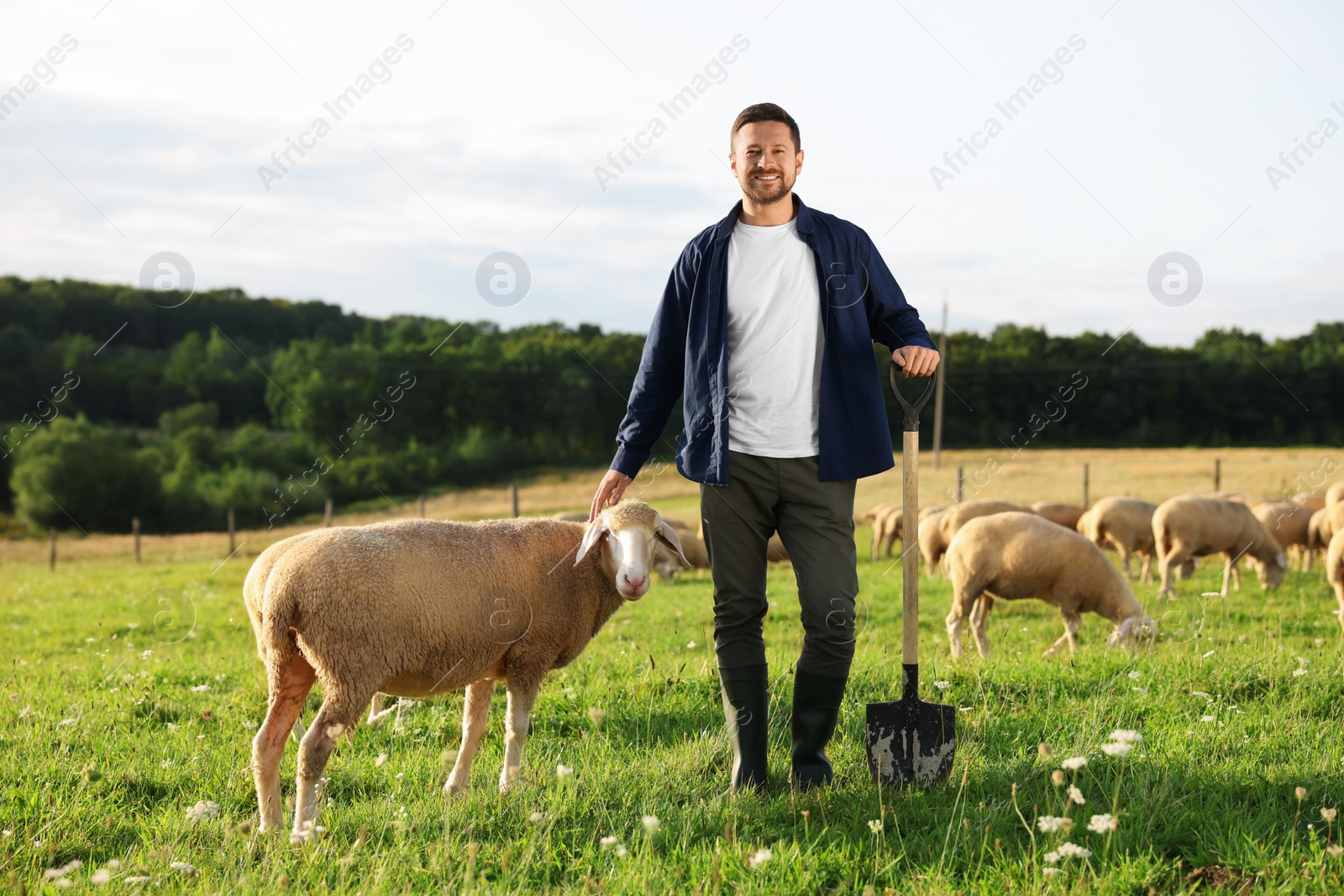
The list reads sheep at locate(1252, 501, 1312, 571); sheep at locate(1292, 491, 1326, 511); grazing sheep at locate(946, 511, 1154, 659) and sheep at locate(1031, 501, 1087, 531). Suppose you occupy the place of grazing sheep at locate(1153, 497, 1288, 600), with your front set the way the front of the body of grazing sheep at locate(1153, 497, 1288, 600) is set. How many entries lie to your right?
1

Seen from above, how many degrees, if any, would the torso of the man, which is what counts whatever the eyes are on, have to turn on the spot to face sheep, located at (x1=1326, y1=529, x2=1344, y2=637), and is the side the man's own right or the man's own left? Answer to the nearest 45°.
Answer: approximately 135° to the man's own left

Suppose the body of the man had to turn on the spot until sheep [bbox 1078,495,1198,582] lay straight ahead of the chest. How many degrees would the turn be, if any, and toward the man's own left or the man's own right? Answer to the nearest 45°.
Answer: approximately 135° to the man's own left

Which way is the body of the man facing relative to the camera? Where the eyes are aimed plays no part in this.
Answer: toward the camera

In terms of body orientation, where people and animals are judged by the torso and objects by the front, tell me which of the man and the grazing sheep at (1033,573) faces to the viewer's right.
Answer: the grazing sheep

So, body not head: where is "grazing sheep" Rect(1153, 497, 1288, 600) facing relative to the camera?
to the viewer's right

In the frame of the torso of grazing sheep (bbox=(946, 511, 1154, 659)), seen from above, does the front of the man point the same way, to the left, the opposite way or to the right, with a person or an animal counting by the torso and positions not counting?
to the right

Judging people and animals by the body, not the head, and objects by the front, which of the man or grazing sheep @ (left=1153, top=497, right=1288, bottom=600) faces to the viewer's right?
the grazing sheep

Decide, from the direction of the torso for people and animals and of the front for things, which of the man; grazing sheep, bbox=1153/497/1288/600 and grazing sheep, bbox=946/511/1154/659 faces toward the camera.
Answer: the man

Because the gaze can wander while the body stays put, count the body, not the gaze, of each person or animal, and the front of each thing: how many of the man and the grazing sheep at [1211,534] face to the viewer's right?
1

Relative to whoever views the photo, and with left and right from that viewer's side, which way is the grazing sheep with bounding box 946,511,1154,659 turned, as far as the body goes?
facing to the right of the viewer

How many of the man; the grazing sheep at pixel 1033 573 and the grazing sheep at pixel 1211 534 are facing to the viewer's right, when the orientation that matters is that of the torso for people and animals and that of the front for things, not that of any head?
2

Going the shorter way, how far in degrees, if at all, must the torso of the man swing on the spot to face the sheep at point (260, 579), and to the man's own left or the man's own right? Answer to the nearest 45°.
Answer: approximately 90° to the man's own right

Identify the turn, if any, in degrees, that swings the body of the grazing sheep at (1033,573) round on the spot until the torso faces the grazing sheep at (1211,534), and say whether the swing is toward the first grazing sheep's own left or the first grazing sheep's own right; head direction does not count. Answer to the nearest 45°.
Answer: approximately 90° to the first grazing sheep's own left
